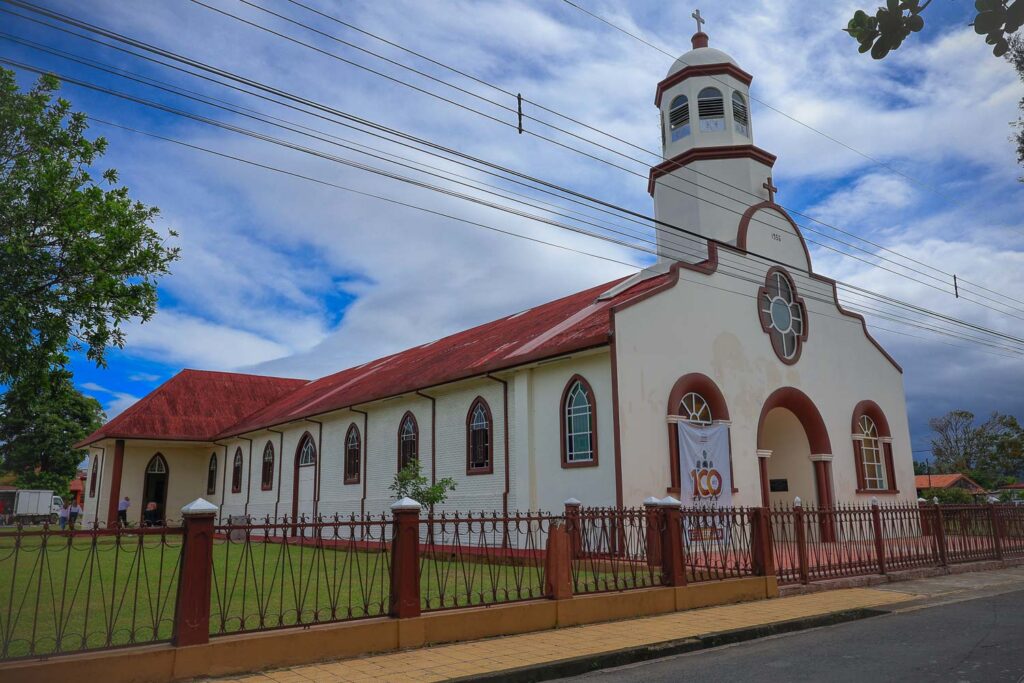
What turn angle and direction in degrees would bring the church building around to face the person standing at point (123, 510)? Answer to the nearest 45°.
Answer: approximately 180°

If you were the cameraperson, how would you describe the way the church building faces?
facing the viewer and to the right of the viewer

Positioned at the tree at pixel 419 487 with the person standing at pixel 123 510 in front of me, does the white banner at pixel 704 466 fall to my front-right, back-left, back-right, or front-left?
back-right

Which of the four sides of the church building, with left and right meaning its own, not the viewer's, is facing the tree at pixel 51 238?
right
